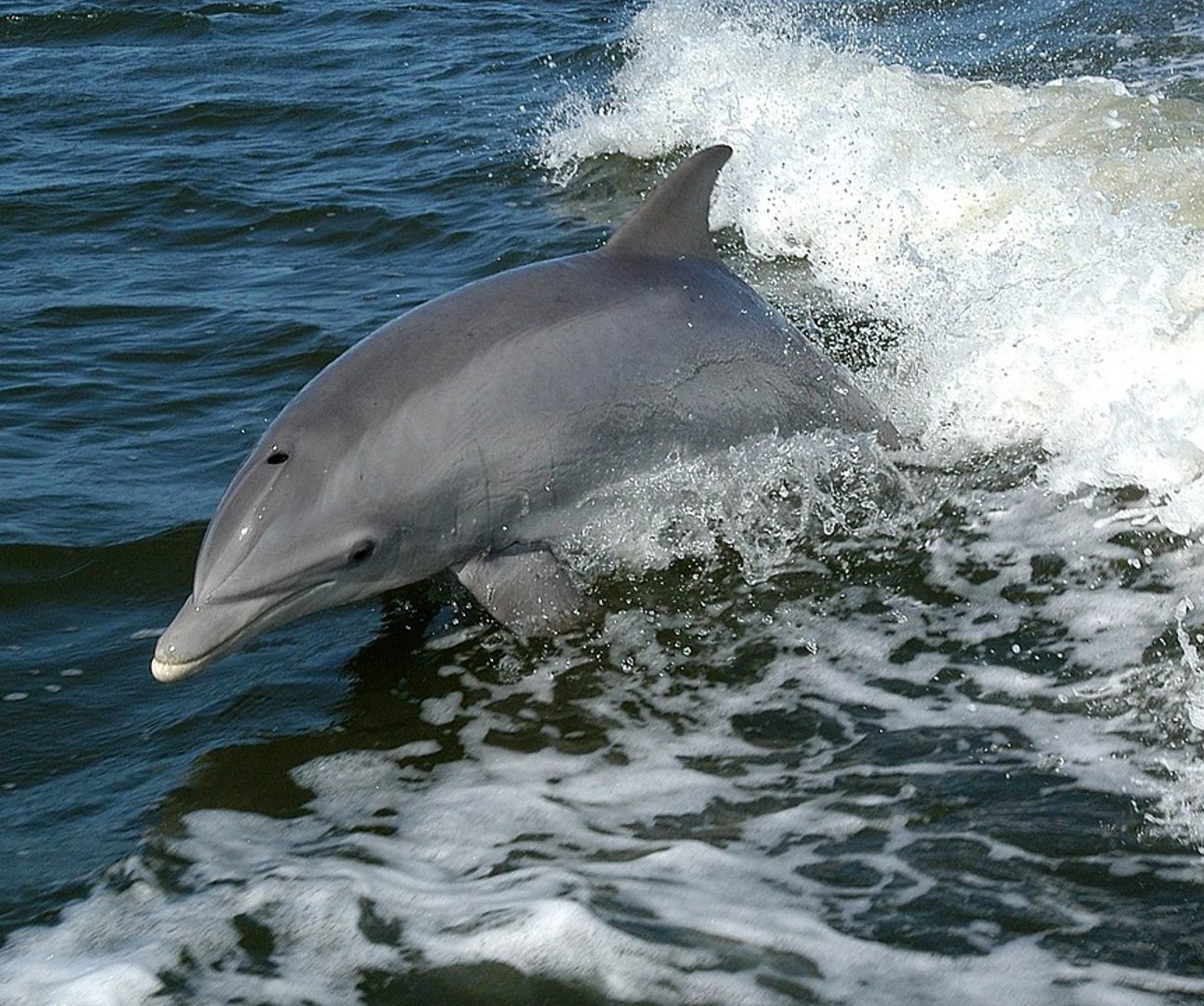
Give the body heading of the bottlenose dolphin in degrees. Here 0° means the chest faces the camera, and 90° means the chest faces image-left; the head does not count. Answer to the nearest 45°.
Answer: approximately 45°
